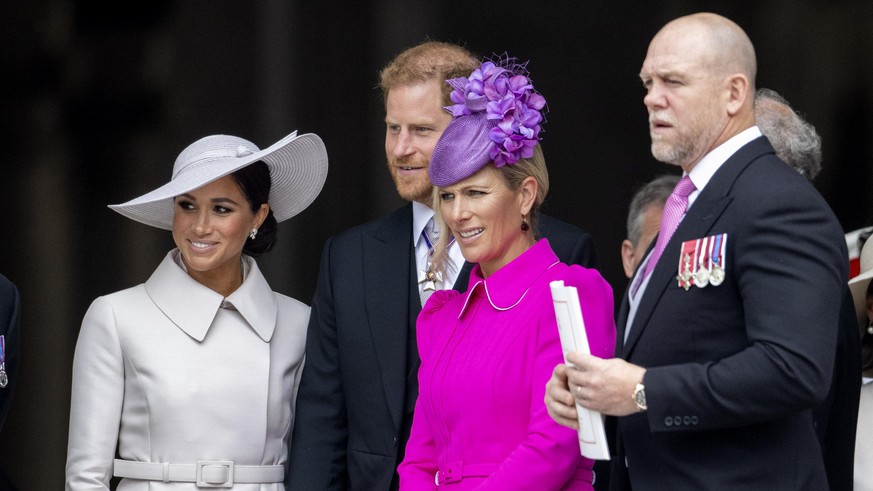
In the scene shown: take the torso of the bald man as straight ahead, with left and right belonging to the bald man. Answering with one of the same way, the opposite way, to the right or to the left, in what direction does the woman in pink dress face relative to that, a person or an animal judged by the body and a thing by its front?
the same way

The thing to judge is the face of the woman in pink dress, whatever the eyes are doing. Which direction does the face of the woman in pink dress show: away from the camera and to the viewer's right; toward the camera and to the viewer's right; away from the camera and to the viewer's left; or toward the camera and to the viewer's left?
toward the camera and to the viewer's left

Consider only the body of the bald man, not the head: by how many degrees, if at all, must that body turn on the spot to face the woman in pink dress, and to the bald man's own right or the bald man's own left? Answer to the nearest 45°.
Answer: approximately 90° to the bald man's own right

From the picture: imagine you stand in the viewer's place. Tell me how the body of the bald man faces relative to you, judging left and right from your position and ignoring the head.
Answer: facing the viewer and to the left of the viewer

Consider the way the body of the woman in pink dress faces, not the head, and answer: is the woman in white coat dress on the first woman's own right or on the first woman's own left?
on the first woman's own right

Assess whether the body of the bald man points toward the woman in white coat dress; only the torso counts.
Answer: no

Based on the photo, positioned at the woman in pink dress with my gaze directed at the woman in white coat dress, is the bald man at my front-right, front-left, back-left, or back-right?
back-left

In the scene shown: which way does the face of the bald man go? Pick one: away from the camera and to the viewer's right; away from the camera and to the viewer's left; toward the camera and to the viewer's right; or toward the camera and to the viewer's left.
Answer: toward the camera and to the viewer's left

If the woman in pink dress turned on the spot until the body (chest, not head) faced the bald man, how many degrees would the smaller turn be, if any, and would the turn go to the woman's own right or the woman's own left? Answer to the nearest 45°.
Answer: approximately 90° to the woman's own left
